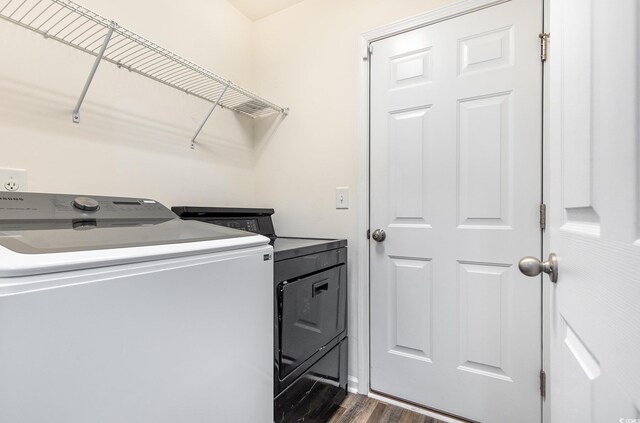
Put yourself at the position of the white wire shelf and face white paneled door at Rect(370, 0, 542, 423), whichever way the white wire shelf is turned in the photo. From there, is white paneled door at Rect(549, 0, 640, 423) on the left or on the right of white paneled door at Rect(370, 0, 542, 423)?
right

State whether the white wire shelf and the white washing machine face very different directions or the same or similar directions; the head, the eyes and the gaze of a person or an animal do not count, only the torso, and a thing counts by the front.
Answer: same or similar directions

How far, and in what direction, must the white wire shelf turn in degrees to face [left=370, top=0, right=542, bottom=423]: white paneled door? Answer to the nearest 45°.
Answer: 0° — it already faces it

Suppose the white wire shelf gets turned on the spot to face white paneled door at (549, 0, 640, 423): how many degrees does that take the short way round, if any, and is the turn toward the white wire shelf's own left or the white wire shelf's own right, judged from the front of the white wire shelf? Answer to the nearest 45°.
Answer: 0° — it already faces it

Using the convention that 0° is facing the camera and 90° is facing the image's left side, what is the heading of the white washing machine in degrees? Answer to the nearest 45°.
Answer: approximately 315°

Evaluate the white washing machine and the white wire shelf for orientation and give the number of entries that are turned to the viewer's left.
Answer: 0
